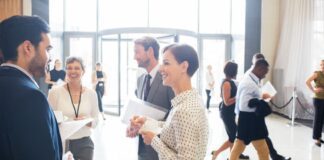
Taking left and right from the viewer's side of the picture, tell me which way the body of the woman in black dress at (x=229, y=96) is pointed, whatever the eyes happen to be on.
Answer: facing to the right of the viewer

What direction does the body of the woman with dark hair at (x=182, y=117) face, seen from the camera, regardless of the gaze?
to the viewer's left

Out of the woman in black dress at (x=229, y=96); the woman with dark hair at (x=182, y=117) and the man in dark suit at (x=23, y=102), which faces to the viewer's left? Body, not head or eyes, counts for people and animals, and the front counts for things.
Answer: the woman with dark hair

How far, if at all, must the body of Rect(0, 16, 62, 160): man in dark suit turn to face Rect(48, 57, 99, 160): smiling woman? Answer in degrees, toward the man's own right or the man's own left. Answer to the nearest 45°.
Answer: approximately 45° to the man's own left

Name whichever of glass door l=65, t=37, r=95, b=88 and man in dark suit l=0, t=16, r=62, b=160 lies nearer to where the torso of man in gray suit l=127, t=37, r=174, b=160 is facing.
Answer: the man in dark suit

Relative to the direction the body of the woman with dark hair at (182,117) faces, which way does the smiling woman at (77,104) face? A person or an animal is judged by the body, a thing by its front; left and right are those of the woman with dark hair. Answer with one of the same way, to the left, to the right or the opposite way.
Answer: to the left

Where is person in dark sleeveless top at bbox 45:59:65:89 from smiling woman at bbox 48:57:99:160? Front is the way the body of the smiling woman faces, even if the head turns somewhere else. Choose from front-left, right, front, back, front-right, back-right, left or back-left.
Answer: back

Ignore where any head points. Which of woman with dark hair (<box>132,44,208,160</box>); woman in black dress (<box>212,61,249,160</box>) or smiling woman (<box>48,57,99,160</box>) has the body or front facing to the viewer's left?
the woman with dark hair

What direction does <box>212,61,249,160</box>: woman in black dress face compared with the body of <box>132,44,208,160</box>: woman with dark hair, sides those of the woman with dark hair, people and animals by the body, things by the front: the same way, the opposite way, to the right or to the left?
the opposite way

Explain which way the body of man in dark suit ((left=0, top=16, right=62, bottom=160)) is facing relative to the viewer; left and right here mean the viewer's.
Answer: facing away from the viewer and to the right of the viewer

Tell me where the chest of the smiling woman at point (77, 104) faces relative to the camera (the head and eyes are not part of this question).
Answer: toward the camera

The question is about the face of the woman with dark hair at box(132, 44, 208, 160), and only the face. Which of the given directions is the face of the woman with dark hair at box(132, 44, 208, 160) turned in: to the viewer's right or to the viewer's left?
to the viewer's left
